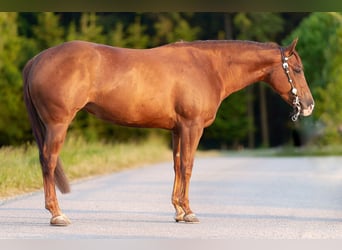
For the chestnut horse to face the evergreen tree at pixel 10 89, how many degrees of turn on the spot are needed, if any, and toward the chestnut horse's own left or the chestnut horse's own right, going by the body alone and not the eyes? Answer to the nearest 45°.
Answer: approximately 90° to the chestnut horse's own left

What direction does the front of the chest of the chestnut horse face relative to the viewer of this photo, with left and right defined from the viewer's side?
facing to the right of the viewer
